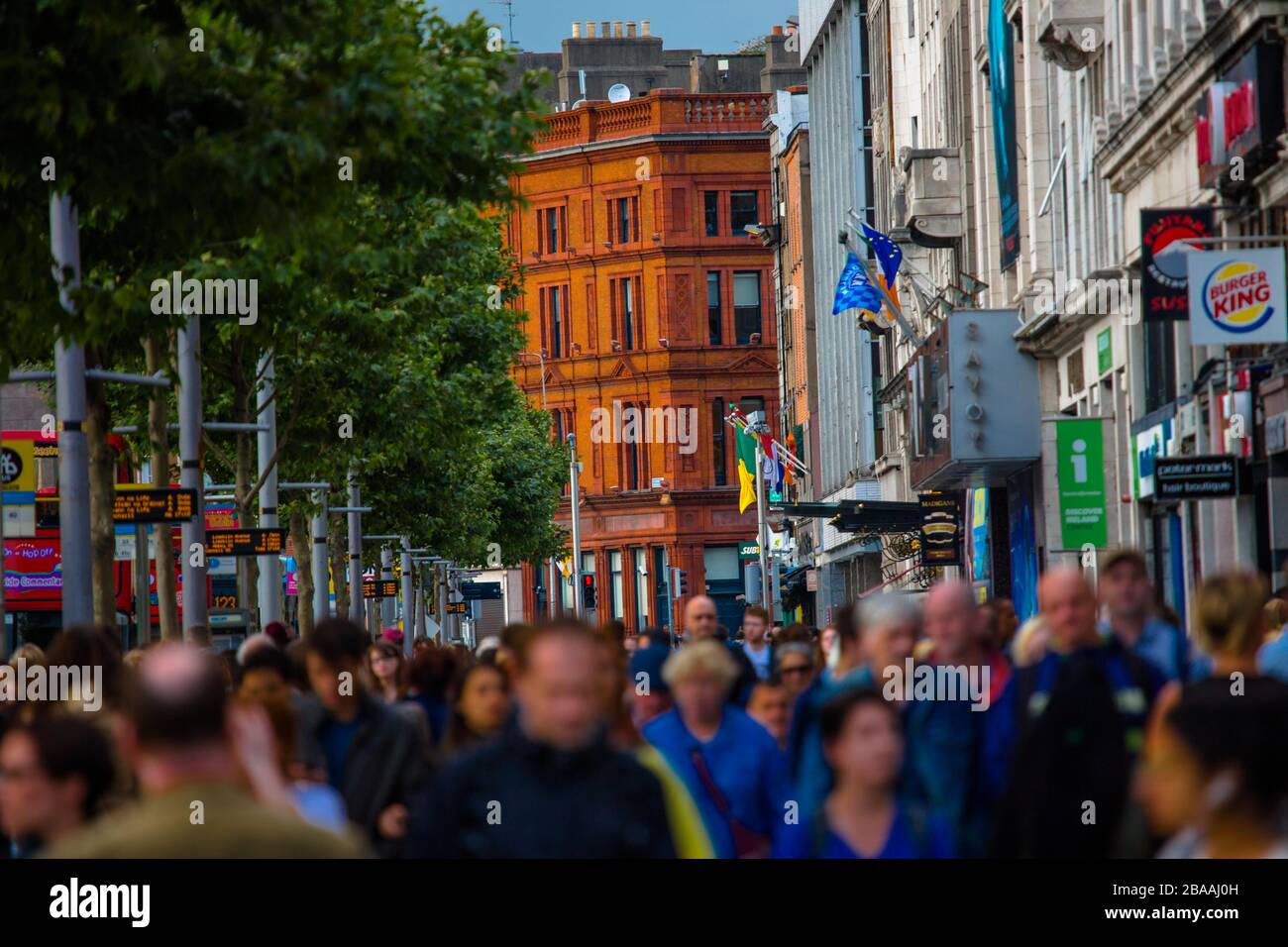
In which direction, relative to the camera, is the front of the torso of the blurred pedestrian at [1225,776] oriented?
to the viewer's left

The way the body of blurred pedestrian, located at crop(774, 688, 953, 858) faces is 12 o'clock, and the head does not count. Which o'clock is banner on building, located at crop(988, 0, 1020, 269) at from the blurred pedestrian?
The banner on building is roughly at 6 o'clock from the blurred pedestrian.

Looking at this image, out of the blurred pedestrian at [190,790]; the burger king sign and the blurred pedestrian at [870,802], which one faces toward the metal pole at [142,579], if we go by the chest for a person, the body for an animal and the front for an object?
the blurred pedestrian at [190,790]

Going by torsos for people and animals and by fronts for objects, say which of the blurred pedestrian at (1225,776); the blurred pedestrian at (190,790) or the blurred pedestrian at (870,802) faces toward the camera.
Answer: the blurred pedestrian at (870,802)

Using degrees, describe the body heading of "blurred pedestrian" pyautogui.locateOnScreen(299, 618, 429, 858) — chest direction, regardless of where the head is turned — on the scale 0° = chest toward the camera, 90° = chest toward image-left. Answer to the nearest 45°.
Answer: approximately 45°

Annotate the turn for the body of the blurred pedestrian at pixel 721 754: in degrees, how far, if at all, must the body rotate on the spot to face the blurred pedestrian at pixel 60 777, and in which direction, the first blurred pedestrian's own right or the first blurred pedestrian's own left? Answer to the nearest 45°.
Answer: approximately 45° to the first blurred pedestrian's own right

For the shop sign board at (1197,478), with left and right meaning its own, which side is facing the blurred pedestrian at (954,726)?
front

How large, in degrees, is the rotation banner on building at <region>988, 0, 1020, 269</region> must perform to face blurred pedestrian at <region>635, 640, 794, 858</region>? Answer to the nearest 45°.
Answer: approximately 45° to its left

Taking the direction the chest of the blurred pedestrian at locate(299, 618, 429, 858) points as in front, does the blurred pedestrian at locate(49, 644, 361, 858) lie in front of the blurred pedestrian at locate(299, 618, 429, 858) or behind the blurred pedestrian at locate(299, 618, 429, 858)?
in front

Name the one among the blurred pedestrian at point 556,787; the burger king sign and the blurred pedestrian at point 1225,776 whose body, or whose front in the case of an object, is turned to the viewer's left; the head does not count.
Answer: the blurred pedestrian at point 1225,776

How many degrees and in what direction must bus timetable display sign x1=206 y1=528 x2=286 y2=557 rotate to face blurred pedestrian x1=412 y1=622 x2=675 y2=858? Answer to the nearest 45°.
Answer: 0° — it already faces them

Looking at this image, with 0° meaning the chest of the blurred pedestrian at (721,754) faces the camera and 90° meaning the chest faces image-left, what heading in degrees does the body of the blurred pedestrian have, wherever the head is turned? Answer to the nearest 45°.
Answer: approximately 0°

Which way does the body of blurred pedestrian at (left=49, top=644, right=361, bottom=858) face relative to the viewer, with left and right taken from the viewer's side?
facing away from the viewer
